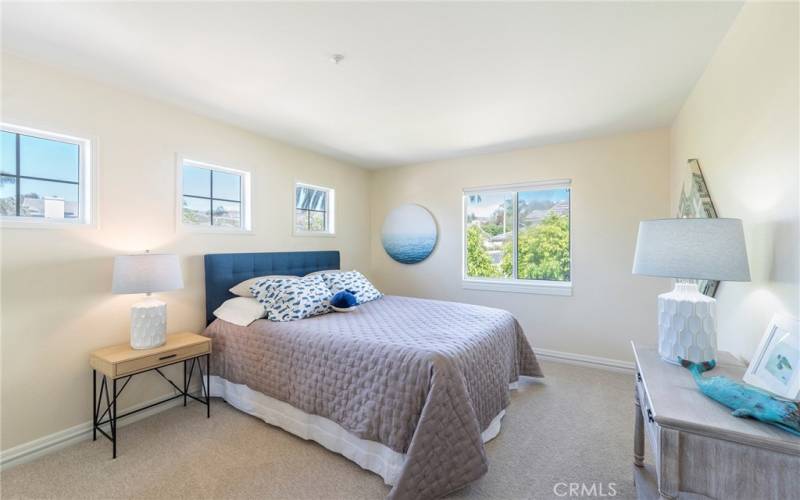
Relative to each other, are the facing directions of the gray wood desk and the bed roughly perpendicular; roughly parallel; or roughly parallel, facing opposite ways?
roughly parallel, facing opposite ways

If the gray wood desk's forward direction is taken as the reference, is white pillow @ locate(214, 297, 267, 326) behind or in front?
in front

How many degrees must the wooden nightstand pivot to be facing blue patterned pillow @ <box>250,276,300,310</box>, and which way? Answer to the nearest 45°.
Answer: approximately 45° to its left

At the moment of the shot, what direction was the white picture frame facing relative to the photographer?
facing the viewer and to the left of the viewer

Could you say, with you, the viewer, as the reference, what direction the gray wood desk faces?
facing to the left of the viewer

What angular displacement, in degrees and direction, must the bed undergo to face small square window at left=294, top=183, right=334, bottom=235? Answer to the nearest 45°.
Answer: approximately 180°

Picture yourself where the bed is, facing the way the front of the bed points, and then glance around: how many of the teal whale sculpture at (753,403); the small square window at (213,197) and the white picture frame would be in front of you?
2

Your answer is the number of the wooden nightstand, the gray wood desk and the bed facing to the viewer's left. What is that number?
1

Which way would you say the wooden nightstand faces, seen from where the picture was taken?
facing the viewer and to the right of the viewer

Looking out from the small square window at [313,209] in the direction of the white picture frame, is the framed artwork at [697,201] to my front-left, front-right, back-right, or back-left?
front-left

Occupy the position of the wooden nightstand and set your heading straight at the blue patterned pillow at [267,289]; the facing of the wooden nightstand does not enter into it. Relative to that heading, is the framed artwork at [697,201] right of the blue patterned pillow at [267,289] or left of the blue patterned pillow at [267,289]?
right

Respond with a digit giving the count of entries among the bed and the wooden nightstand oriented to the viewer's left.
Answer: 0

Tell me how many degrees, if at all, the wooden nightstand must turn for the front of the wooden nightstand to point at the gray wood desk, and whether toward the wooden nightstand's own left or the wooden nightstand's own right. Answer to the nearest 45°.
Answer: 0° — it already faces it
